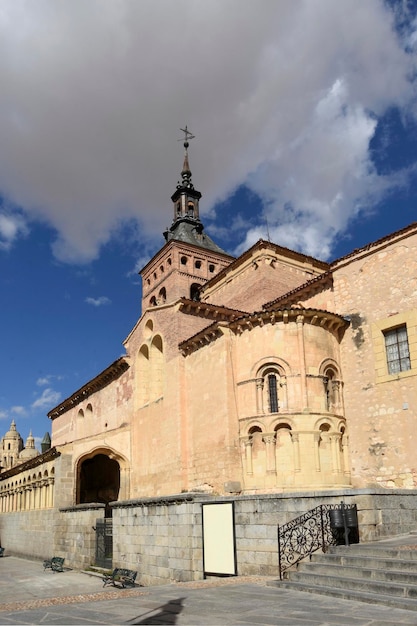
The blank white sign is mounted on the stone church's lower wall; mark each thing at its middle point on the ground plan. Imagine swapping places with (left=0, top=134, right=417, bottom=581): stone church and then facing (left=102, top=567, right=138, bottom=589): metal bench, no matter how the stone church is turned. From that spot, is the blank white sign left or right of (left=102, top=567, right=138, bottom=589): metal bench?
left

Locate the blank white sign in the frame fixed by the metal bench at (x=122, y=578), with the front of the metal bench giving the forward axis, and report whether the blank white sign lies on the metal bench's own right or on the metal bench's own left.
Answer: on the metal bench's own left

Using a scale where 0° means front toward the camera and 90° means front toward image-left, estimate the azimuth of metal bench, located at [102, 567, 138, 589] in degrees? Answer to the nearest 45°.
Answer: approximately 45°

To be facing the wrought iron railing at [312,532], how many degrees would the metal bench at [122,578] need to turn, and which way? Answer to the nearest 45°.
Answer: approximately 90° to its left
